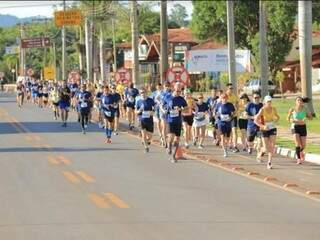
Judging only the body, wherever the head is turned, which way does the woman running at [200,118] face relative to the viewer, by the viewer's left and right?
facing the viewer

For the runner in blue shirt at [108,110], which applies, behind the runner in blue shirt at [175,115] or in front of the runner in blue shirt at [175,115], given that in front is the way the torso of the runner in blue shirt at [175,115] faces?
behind

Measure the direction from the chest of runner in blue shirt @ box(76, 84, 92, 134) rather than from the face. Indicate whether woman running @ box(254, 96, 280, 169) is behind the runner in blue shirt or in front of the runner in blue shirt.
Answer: in front

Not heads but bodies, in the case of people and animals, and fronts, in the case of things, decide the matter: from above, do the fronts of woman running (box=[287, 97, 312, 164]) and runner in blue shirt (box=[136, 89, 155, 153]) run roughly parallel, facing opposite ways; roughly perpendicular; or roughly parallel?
roughly parallel

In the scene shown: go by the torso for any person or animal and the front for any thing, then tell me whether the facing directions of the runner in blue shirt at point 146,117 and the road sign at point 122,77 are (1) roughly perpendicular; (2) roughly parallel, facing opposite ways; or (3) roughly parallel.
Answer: roughly parallel

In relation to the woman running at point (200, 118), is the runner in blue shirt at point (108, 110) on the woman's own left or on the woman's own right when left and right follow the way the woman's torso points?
on the woman's own right

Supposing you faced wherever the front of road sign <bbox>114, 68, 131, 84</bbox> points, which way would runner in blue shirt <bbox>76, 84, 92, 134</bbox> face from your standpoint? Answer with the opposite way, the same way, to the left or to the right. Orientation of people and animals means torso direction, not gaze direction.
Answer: the same way

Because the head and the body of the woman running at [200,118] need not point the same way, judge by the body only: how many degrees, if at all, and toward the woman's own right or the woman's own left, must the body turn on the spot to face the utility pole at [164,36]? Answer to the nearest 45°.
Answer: approximately 180°

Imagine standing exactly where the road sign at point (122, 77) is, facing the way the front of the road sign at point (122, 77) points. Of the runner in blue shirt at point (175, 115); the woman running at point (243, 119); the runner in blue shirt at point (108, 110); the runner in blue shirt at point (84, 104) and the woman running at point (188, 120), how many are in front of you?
5

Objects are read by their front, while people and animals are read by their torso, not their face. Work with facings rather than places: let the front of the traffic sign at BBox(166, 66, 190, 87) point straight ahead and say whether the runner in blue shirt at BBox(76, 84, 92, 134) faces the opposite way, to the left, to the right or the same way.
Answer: the same way

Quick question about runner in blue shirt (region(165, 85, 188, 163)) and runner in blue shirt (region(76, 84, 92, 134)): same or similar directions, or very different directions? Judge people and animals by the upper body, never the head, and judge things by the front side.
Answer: same or similar directions

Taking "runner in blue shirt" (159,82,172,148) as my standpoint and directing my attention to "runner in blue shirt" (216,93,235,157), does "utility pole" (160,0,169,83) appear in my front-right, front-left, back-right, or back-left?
back-left

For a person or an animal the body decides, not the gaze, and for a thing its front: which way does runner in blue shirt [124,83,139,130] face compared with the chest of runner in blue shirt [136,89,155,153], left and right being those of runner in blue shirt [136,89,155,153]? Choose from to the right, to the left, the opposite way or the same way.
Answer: the same way

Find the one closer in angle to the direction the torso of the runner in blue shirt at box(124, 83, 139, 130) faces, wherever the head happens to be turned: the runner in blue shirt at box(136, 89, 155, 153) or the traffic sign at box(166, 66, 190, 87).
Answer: the runner in blue shirt

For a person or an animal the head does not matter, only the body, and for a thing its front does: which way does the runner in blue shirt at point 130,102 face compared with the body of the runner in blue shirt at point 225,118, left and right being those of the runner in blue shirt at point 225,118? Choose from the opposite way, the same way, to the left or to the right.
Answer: the same way

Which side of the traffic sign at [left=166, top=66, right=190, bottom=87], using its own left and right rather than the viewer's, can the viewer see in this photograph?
front

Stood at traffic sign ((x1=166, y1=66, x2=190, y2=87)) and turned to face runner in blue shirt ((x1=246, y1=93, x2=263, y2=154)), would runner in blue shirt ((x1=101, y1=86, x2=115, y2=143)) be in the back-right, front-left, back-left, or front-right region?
front-right

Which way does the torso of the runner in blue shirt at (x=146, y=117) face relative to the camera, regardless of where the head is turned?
toward the camera
